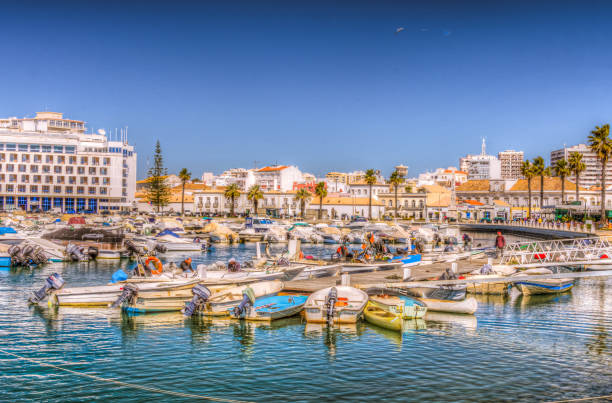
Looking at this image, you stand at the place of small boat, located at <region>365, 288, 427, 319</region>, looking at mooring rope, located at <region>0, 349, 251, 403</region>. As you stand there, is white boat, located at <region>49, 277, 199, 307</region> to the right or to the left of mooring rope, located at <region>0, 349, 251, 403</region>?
right

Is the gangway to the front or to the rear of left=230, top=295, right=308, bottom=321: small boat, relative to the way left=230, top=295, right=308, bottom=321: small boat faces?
to the front

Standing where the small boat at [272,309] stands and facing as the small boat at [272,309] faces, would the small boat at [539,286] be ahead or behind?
ahead

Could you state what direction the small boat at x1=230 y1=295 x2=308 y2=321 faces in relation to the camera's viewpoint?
facing away from the viewer and to the right of the viewer
